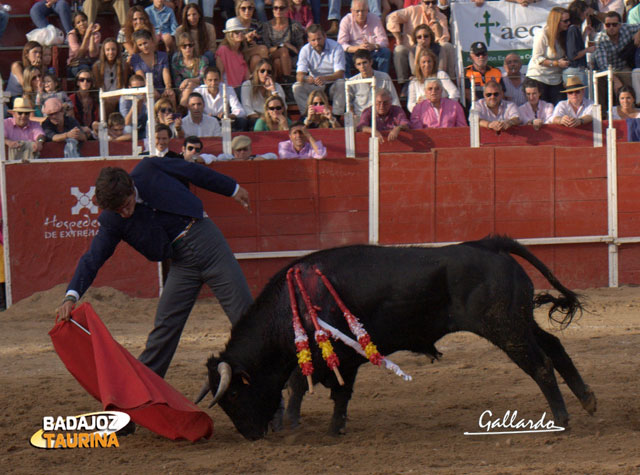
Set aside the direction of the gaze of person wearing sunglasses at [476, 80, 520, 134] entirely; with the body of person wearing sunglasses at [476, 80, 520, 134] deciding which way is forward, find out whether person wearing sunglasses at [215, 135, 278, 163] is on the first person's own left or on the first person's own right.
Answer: on the first person's own right

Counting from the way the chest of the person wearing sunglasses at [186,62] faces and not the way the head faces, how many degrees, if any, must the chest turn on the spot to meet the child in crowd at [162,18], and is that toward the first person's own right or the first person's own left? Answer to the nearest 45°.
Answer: approximately 180°

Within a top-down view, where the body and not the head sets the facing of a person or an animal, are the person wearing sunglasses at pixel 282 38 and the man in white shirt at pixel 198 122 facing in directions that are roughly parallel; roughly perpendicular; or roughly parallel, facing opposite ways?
roughly parallel

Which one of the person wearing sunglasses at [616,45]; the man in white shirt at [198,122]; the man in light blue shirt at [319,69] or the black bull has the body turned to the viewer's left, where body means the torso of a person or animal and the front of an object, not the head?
the black bull

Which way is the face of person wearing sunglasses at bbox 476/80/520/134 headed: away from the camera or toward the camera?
toward the camera

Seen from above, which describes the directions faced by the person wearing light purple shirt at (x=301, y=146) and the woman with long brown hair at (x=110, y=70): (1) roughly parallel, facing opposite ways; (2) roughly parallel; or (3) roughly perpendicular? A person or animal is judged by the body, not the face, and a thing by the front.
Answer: roughly parallel

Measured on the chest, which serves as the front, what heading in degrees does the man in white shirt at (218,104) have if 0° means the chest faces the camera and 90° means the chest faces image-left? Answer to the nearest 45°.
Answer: approximately 0°

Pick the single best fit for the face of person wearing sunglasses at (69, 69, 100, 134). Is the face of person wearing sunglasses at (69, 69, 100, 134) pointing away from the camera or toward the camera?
toward the camera

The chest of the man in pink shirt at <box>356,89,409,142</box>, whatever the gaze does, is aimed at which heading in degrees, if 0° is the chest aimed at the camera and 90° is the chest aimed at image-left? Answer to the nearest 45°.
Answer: approximately 0°

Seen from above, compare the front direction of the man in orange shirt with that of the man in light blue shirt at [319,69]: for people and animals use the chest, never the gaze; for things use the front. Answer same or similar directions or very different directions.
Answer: same or similar directions

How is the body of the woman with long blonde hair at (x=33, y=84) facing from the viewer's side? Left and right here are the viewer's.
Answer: facing the viewer and to the right of the viewer

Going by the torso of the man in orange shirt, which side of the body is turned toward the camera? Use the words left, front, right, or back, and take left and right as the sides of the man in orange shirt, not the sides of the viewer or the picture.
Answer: front

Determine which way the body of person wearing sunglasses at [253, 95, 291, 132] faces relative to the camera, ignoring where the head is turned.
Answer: toward the camera

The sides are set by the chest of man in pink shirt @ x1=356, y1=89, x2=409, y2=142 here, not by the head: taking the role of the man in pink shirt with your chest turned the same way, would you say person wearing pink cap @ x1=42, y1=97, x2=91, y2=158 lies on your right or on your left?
on your right

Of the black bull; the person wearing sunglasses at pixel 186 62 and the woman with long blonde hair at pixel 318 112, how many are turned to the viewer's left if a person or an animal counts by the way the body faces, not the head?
1

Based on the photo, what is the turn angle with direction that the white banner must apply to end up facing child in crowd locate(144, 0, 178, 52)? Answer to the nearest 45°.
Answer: approximately 45° to its right
